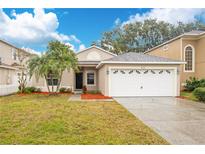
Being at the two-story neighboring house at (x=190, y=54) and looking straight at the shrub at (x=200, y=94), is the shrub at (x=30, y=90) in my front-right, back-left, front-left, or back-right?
front-right

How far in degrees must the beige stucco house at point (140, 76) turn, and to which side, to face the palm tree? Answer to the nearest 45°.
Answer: approximately 90° to its right

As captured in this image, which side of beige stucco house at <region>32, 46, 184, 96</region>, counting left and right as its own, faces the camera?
front

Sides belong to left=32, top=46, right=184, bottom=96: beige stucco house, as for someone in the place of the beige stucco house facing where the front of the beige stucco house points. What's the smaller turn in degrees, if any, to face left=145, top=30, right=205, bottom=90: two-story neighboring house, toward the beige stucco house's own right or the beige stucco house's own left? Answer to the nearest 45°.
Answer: approximately 135° to the beige stucco house's own left

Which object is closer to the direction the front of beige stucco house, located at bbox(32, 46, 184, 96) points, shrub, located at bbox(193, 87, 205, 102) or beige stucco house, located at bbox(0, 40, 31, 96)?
the shrub

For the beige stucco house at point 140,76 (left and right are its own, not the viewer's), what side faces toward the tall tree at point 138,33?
back

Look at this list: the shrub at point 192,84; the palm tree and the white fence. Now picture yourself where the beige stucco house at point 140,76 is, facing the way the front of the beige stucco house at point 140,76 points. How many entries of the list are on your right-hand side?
2

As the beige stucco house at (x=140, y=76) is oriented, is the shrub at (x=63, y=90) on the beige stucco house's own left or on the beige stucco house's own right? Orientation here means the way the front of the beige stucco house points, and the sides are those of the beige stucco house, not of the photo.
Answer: on the beige stucco house's own right

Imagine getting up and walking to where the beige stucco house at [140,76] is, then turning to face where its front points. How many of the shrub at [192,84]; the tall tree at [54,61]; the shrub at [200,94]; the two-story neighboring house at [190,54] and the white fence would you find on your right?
2

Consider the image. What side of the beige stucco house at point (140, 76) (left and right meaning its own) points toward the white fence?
right

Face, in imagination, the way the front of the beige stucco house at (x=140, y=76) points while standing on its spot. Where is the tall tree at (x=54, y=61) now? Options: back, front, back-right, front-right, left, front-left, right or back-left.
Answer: right

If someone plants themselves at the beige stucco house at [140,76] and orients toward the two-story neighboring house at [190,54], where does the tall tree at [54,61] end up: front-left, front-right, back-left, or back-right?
back-left

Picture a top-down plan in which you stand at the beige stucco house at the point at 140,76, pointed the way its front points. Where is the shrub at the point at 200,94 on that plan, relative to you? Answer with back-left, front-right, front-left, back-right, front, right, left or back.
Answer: front-left
